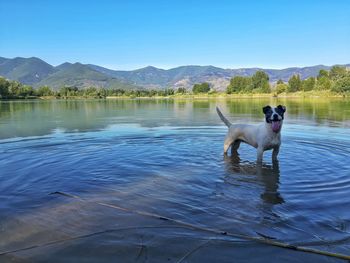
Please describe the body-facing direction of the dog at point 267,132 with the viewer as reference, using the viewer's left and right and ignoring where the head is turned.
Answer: facing the viewer and to the right of the viewer
